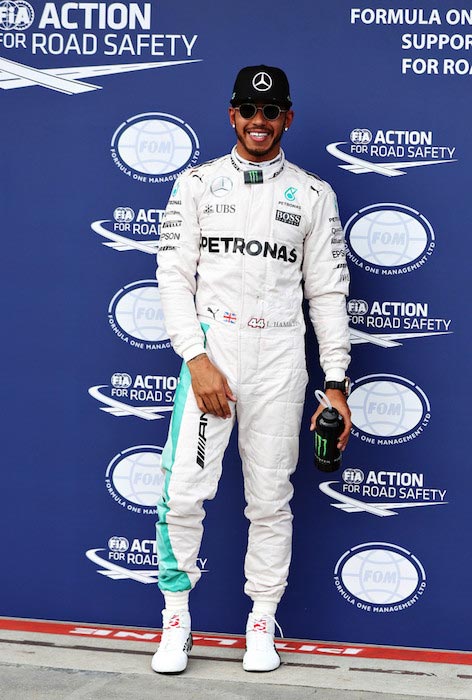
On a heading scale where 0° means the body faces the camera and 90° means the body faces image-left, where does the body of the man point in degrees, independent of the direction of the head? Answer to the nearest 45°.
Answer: approximately 0°
